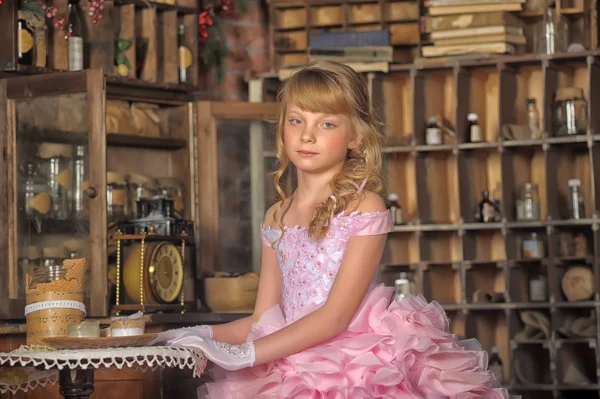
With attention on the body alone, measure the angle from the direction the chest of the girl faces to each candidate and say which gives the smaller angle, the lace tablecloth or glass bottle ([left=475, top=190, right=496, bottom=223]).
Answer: the lace tablecloth

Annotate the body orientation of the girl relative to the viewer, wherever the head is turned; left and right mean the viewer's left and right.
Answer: facing the viewer and to the left of the viewer

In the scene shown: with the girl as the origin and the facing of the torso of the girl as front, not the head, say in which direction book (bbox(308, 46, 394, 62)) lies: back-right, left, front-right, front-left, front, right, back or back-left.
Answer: back-right

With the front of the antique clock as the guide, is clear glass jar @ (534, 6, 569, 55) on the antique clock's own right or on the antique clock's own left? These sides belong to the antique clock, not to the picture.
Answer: on the antique clock's own left

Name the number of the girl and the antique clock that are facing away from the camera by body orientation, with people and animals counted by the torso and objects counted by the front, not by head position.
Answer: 0

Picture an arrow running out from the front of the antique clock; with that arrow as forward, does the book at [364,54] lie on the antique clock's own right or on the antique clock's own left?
on the antique clock's own left

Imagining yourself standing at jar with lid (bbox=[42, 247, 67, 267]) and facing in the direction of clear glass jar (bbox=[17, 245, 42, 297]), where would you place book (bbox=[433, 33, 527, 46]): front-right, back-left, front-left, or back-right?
back-right

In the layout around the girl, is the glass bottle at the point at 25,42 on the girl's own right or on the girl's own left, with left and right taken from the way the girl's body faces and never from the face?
on the girl's own right

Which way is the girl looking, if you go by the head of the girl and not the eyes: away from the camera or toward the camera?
toward the camera

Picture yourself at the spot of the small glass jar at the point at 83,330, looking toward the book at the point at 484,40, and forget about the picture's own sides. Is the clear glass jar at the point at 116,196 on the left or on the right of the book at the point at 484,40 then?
left

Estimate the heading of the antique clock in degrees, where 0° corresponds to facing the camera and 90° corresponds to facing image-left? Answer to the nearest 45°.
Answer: approximately 315°
